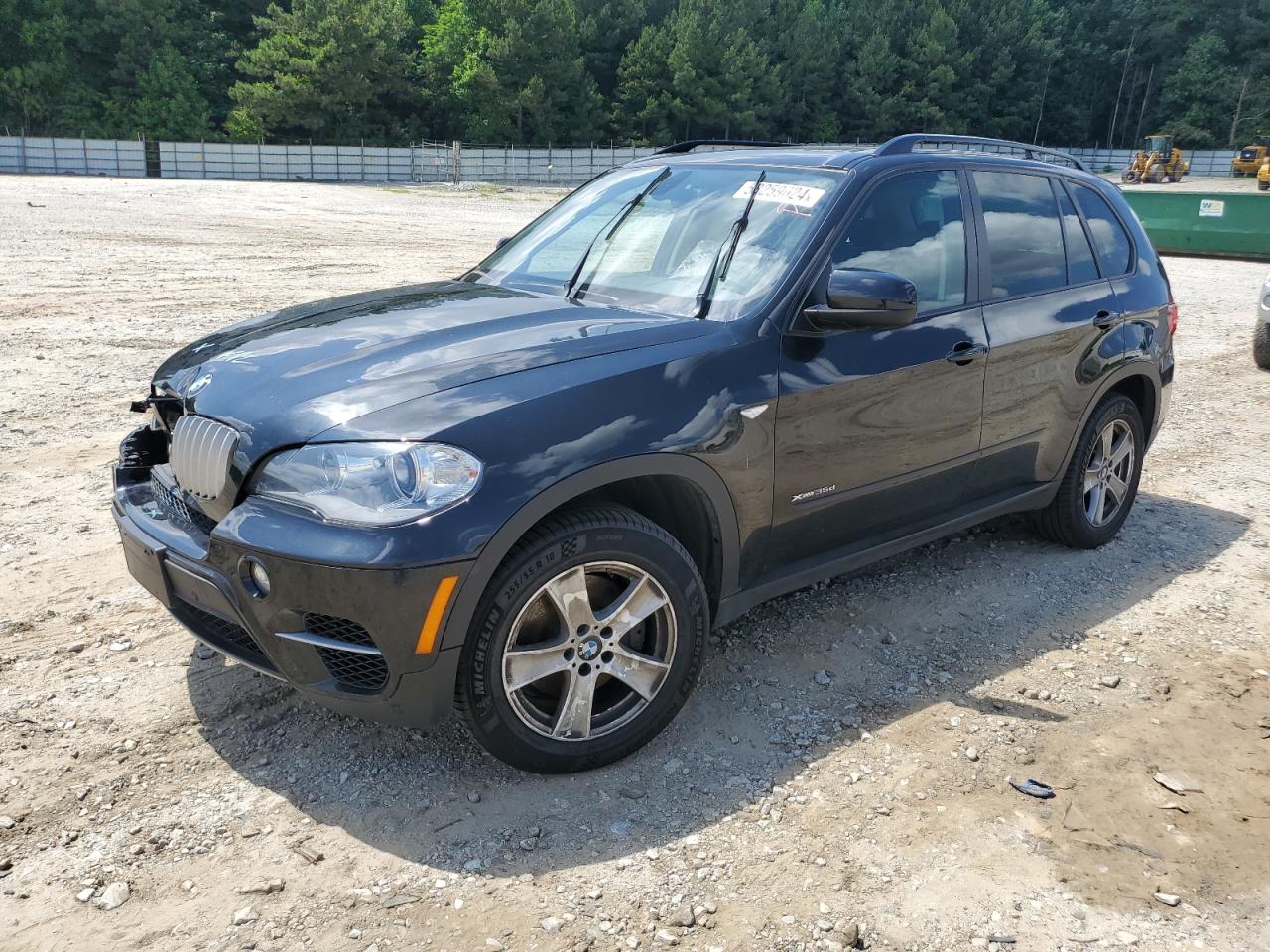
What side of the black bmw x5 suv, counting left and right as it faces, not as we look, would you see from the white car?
back

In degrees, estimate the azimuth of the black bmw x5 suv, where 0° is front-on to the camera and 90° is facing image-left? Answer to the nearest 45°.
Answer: approximately 45°

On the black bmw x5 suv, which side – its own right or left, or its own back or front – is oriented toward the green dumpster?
back
